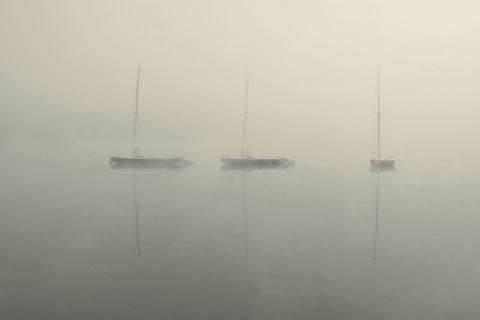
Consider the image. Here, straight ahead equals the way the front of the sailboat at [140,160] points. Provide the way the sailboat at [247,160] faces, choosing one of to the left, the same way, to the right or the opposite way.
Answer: the same way

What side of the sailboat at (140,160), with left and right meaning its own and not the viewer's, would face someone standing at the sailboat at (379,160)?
back

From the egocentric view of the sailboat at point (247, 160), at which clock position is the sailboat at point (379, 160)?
the sailboat at point (379, 160) is roughly at 6 o'clock from the sailboat at point (247, 160).

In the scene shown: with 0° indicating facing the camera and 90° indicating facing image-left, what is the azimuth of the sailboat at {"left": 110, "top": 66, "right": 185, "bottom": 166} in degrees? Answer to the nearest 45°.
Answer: approximately 90°

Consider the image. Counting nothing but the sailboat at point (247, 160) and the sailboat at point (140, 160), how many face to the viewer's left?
2

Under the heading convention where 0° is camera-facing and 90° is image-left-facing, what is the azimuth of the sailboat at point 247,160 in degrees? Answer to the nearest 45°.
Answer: approximately 90°
